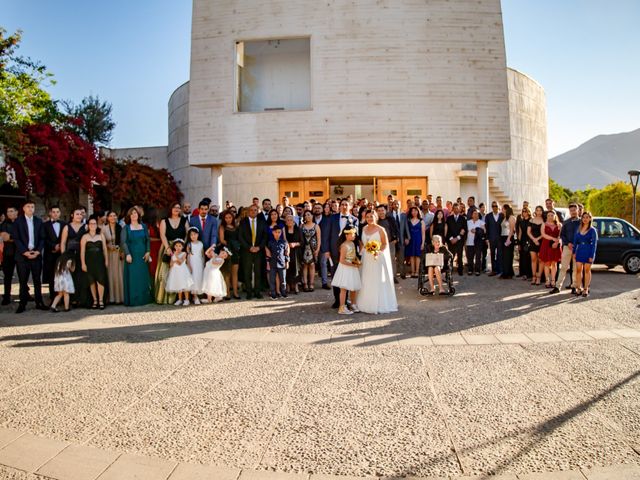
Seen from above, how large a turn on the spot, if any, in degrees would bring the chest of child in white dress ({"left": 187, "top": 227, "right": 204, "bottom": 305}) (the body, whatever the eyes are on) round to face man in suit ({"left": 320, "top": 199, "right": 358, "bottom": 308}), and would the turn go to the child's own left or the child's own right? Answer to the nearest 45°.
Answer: approximately 90° to the child's own left

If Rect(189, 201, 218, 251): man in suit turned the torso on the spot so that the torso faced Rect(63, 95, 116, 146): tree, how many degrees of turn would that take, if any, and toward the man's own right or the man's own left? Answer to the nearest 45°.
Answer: approximately 180°

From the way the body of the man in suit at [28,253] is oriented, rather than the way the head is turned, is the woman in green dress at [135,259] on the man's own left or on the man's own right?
on the man's own left

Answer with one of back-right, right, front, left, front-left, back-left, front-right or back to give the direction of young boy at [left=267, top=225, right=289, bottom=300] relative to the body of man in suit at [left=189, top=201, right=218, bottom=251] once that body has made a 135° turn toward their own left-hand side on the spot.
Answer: front-right

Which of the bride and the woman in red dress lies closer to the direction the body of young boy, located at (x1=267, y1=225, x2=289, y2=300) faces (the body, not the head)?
the bride
